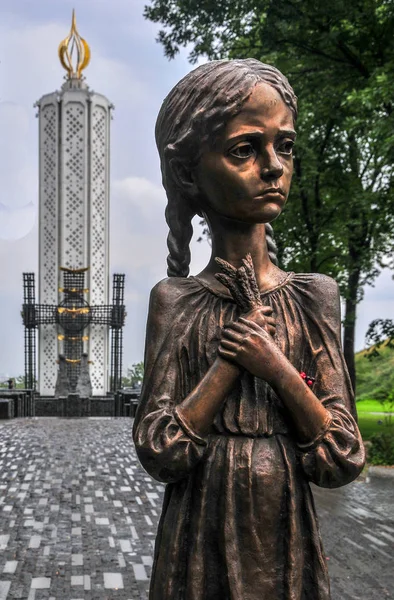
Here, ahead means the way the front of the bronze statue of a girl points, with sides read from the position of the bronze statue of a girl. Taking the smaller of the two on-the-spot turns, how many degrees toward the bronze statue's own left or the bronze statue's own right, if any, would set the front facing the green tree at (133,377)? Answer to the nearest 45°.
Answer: approximately 180°

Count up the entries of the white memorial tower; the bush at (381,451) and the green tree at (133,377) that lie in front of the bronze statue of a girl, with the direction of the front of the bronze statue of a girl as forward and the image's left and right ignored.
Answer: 0

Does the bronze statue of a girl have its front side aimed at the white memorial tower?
no

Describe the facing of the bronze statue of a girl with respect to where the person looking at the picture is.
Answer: facing the viewer

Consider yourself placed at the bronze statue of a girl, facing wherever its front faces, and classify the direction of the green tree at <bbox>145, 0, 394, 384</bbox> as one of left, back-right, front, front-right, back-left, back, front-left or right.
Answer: back

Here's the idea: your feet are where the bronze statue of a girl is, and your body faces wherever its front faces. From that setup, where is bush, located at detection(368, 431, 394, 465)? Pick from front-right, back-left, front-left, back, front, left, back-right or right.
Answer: back
